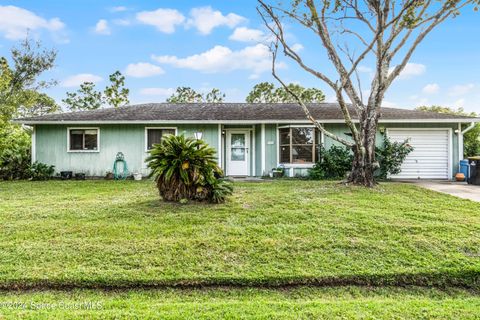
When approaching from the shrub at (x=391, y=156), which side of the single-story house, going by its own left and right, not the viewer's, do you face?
left

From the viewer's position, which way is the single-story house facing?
facing the viewer

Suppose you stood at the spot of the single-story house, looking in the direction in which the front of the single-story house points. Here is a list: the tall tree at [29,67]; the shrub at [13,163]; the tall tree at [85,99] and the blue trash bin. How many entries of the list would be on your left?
1

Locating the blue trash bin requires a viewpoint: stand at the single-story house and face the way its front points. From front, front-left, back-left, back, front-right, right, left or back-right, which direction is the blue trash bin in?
left

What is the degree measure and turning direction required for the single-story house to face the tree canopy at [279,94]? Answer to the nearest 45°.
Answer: approximately 180°

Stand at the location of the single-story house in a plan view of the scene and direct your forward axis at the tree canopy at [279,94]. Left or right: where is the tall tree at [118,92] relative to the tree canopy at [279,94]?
left

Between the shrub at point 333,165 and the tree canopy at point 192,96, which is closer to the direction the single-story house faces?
the shrub

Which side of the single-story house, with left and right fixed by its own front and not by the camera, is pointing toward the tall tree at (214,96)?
back

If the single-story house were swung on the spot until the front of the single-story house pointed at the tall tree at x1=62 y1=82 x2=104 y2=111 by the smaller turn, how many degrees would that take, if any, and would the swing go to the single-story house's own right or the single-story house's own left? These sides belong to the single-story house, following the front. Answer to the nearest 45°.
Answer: approximately 135° to the single-story house's own right

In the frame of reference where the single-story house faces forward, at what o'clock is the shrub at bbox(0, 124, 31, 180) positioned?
The shrub is roughly at 3 o'clock from the single-story house.

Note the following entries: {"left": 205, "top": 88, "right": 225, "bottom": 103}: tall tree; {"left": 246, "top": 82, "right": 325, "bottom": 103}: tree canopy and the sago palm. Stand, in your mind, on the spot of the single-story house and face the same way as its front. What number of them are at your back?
2

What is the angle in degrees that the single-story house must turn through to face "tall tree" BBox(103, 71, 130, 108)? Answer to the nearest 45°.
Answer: approximately 135° to its right
